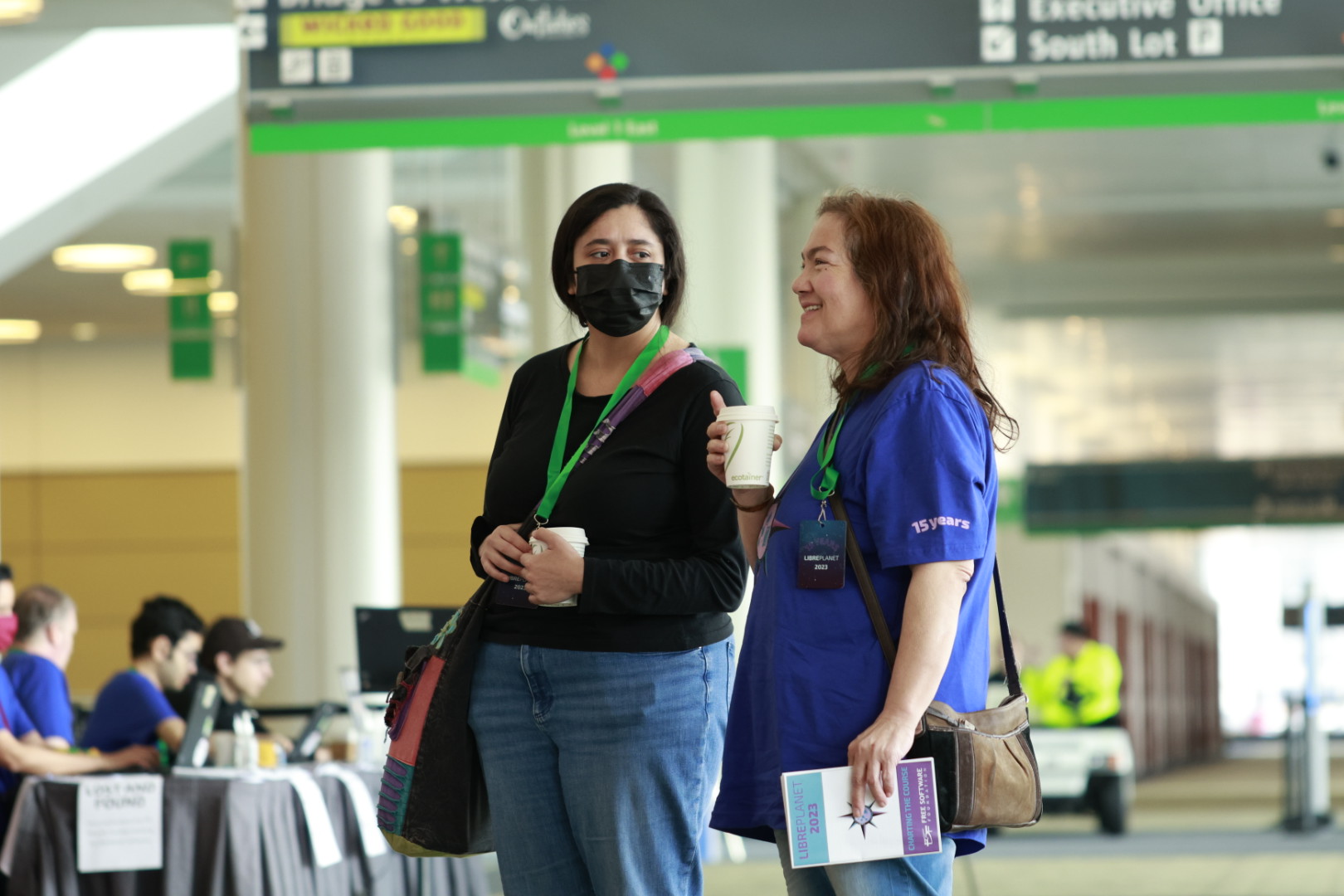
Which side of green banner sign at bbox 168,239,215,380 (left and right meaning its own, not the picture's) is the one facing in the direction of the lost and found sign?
front

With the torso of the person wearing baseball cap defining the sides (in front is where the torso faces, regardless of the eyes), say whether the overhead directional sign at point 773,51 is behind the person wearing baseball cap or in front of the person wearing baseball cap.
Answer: in front

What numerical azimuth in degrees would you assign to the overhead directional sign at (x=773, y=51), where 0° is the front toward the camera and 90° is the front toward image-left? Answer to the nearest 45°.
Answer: approximately 0°

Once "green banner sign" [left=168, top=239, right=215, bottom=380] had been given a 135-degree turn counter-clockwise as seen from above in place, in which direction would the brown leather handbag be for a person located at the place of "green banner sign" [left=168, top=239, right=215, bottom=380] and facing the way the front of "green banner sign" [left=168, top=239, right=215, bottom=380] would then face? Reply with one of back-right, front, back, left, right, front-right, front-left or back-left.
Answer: back-right

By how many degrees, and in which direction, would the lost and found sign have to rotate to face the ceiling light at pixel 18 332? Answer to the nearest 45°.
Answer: approximately 180°

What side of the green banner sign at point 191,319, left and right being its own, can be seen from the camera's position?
front

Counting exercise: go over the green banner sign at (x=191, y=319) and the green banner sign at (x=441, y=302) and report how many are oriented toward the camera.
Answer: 2

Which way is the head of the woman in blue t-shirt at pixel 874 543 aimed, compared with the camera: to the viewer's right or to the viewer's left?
to the viewer's left

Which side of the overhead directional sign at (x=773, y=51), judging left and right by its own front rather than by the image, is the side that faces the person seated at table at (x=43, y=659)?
right

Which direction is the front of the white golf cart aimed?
toward the camera

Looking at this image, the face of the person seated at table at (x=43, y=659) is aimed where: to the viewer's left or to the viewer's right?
to the viewer's right

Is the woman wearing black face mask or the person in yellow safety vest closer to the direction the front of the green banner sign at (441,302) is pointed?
the woman wearing black face mask

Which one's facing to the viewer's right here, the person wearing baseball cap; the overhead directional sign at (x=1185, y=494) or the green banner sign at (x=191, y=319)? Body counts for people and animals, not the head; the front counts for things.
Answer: the person wearing baseball cap

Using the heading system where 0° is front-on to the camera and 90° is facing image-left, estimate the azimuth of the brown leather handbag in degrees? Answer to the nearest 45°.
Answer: approximately 315°

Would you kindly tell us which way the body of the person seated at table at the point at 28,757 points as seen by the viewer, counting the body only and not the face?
to the viewer's right

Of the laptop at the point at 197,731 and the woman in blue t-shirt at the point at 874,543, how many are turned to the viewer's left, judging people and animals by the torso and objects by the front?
2
